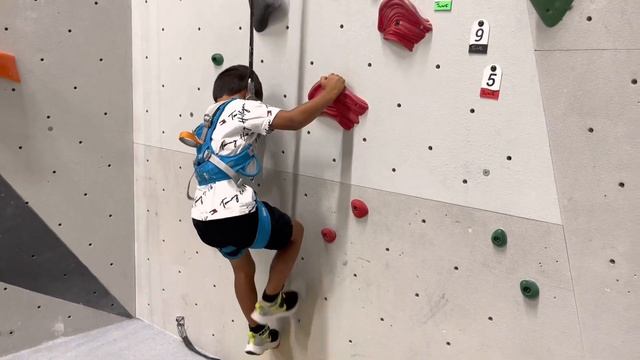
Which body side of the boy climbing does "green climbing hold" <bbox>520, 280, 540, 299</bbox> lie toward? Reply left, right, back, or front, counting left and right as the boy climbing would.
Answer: right

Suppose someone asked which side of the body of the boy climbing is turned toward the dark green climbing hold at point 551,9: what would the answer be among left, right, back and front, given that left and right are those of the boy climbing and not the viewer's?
right

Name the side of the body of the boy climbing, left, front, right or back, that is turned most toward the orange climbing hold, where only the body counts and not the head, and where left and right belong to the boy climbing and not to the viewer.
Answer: left

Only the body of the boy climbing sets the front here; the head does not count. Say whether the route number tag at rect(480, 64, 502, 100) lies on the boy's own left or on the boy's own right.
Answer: on the boy's own right

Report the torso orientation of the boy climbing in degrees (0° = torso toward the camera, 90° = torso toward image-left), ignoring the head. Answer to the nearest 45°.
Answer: approximately 225°
